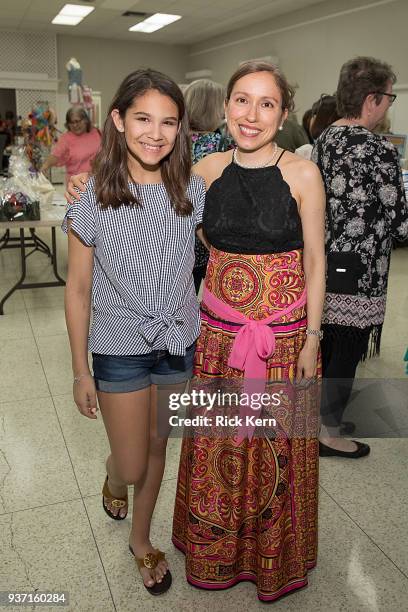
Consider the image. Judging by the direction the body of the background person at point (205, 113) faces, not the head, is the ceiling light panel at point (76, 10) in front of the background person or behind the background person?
in front

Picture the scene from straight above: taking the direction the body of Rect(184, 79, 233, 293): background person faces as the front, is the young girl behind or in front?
behind

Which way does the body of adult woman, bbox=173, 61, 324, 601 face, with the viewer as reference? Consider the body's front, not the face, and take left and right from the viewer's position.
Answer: facing the viewer

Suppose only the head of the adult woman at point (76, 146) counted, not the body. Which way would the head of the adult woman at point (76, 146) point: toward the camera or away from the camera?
toward the camera

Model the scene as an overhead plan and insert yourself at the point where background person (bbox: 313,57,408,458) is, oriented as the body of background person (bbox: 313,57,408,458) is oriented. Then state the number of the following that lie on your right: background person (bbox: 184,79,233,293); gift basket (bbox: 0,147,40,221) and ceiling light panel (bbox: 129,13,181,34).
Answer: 0

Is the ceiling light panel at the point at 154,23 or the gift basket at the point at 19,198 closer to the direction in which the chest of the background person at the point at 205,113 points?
the ceiling light panel

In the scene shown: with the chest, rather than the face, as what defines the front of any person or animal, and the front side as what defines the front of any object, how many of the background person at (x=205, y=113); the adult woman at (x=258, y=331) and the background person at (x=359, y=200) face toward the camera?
1
